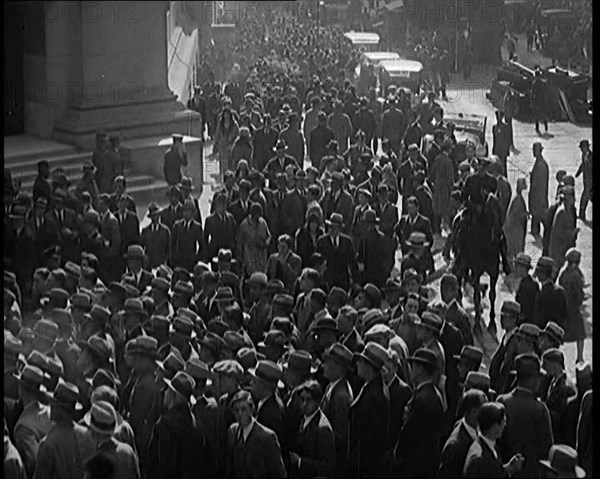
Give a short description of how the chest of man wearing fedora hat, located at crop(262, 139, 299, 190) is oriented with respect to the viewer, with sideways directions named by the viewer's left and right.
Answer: facing the viewer

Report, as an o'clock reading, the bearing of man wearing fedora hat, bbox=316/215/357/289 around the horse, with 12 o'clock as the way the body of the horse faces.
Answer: The man wearing fedora hat is roughly at 3 o'clock from the horse.

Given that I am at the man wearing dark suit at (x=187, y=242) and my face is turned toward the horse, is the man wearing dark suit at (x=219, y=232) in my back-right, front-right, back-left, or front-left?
front-left

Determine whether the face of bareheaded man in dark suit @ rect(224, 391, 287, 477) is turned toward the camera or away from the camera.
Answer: toward the camera

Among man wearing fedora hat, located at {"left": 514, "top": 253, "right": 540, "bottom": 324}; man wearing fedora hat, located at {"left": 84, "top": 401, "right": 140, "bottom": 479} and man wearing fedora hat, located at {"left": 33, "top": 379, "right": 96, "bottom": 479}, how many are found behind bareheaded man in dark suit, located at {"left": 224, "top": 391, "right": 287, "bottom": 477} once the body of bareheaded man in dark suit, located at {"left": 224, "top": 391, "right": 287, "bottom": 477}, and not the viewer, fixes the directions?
1

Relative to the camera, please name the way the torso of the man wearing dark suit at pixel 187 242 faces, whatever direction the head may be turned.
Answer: toward the camera

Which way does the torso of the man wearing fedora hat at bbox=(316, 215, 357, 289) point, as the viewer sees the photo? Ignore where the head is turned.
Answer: toward the camera

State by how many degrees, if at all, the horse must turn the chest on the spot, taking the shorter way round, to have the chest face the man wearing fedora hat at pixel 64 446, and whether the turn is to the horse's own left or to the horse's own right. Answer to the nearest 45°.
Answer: approximately 45° to the horse's own right

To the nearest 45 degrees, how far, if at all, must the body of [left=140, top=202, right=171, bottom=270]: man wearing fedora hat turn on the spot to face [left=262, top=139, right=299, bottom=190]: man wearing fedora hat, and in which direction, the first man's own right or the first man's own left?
approximately 135° to the first man's own left

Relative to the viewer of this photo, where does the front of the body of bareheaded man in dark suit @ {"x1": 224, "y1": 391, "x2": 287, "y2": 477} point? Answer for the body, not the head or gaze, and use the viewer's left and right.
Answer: facing the viewer and to the left of the viewer

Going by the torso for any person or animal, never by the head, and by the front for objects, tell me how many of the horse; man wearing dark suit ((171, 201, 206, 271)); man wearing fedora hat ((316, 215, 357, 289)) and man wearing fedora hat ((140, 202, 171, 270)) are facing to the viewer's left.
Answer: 0
